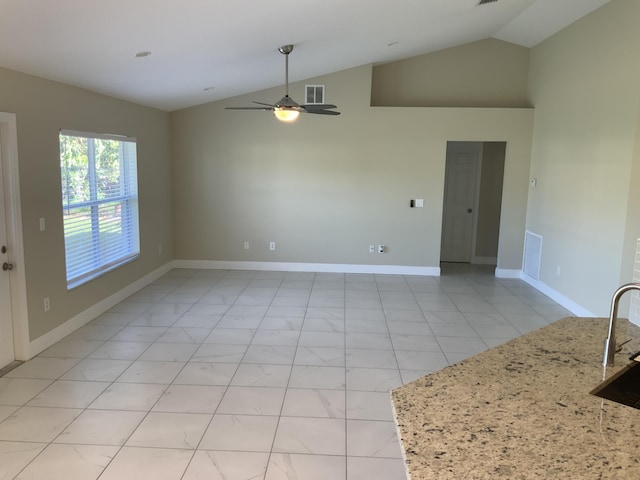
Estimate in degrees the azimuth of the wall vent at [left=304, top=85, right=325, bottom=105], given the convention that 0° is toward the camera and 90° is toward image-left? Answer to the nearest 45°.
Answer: approximately 0°

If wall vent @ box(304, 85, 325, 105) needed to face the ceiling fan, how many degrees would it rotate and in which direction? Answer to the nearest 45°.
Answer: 0° — it already faces it

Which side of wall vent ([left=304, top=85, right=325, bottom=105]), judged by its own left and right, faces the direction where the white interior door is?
left

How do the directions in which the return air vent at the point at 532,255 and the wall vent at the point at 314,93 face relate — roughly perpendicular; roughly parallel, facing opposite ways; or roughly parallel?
roughly perpendicular

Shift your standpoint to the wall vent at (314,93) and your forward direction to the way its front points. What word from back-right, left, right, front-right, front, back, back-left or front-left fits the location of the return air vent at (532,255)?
left

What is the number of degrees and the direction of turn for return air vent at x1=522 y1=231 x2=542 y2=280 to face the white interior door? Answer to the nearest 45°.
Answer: approximately 90° to its right

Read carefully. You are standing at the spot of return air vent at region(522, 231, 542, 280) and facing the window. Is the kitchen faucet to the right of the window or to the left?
left

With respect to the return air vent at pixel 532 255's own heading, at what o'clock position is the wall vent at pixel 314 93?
The wall vent is roughly at 1 o'clock from the return air vent.

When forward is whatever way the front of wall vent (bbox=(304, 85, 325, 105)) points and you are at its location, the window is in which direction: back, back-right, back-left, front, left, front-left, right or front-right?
front-right

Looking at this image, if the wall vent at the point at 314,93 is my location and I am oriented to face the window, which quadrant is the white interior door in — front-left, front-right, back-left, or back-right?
back-left

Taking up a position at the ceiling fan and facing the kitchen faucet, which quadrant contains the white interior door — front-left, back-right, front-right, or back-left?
back-left

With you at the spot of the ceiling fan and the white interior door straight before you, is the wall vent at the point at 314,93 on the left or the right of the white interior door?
left
